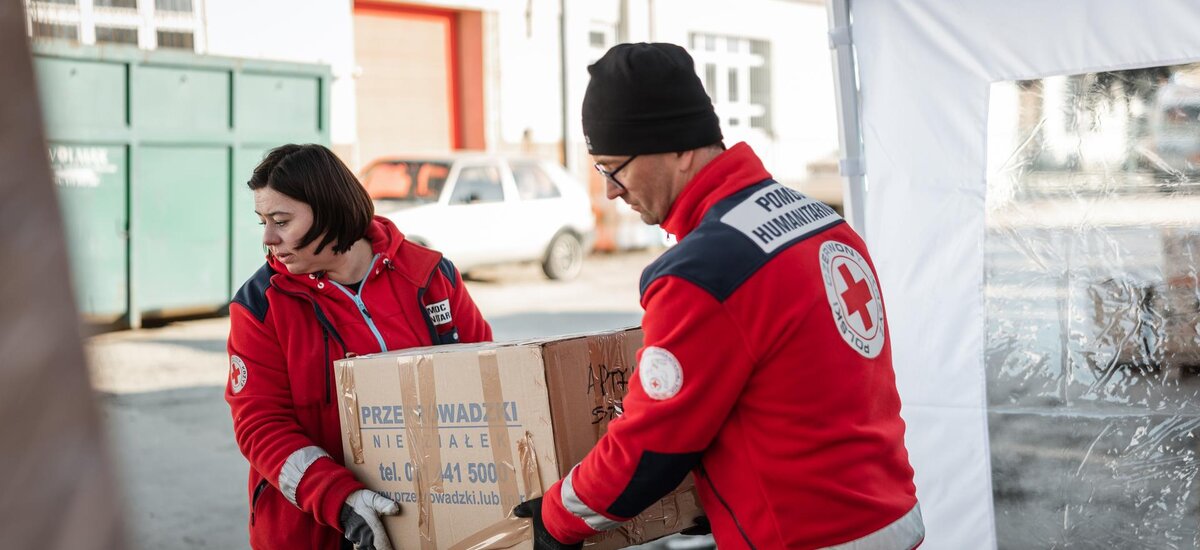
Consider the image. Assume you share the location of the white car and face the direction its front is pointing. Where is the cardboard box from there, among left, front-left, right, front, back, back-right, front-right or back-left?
front-left

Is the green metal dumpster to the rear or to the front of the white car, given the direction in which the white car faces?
to the front

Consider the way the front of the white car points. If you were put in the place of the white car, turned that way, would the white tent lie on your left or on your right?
on your left

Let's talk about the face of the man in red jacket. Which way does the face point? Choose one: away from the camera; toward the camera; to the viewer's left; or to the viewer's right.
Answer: to the viewer's left

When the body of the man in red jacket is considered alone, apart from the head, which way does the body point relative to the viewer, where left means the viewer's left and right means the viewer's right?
facing away from the viewer and to the left of the viewer

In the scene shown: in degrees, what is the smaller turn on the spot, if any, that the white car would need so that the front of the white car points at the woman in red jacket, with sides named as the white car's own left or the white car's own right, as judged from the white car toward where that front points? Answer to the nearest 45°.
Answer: approximately 45° to the white car's own left

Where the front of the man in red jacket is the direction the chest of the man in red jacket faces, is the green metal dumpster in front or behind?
in front

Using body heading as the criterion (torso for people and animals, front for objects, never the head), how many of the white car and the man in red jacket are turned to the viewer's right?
0
